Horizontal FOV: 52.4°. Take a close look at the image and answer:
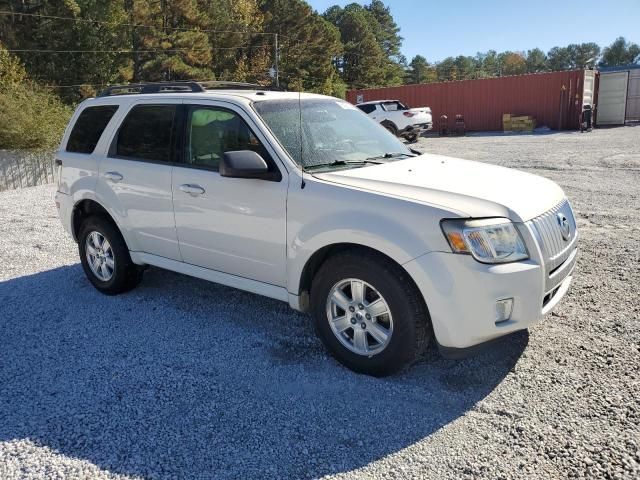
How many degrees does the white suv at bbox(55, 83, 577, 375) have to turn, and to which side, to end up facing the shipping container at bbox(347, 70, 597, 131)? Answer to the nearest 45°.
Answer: approximately 135° to its left

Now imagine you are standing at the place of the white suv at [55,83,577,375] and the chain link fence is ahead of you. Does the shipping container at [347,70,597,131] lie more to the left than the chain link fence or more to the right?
right

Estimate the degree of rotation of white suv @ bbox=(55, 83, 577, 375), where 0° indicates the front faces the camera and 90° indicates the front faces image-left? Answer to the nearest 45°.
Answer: approximately 315°

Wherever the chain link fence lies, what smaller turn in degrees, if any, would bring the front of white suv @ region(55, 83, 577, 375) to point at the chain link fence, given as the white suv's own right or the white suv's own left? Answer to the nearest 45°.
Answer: approximately 180°

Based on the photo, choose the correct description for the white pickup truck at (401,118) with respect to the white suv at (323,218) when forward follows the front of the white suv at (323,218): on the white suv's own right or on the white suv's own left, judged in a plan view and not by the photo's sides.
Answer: on the white suv's own left
